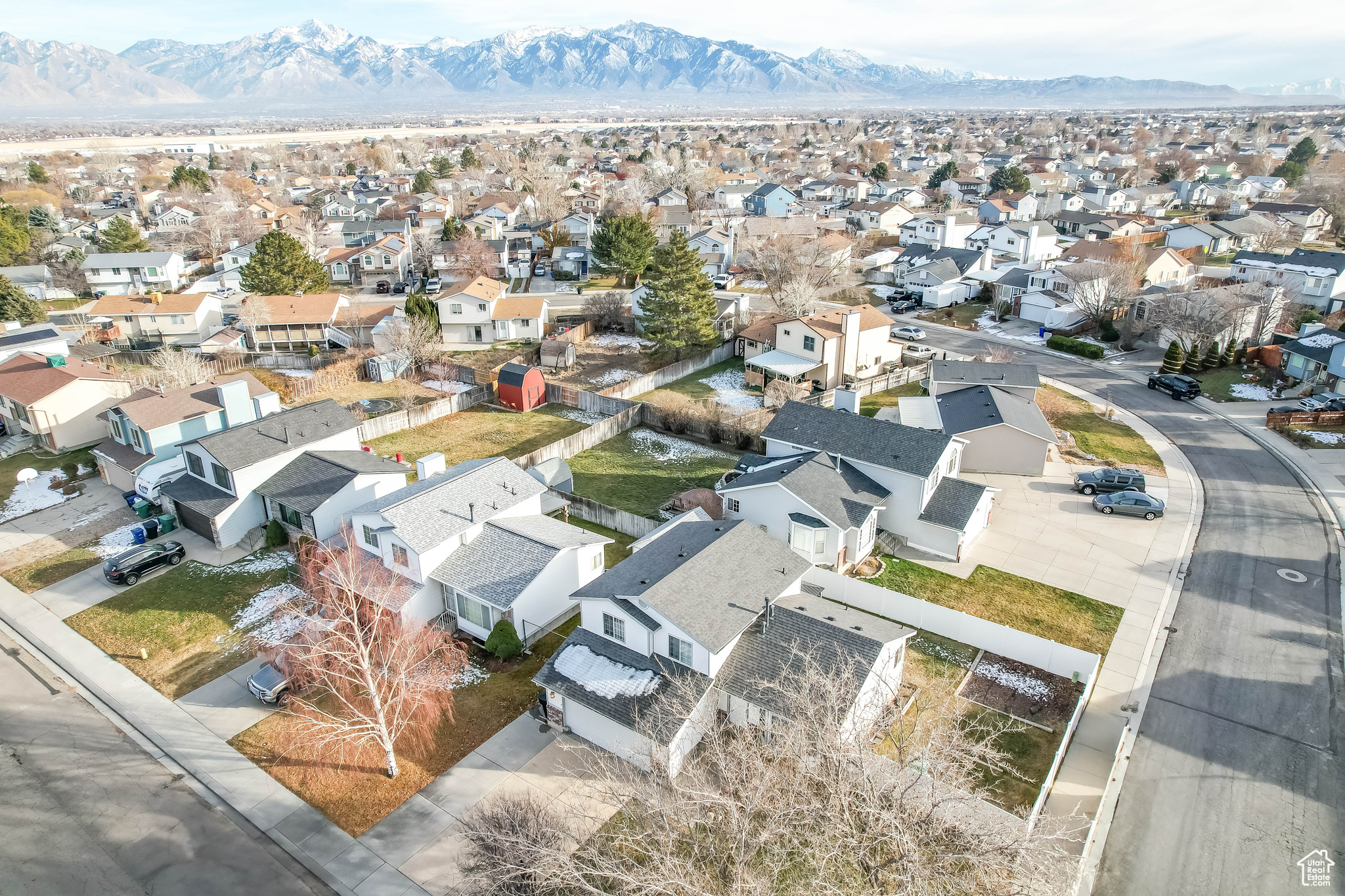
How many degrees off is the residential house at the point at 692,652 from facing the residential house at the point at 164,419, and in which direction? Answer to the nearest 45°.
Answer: approximately 90° to its right

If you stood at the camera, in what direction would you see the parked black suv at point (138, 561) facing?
facing away from the viewer and to the right of the viewer

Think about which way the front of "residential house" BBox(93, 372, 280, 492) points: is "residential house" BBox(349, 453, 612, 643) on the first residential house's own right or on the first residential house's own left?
on the first residential house's own left

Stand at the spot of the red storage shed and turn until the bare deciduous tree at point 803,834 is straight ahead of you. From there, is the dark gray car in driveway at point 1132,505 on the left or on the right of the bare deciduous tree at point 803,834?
left

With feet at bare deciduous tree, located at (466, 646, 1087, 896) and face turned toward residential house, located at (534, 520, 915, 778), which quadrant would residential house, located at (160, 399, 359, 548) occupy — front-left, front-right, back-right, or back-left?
front-left

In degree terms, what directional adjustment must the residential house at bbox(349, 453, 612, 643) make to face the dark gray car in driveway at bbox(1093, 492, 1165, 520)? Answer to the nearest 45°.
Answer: approximately 135° to its left

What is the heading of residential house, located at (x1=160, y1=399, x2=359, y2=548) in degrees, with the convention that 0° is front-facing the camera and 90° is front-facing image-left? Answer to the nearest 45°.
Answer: approximately 45°

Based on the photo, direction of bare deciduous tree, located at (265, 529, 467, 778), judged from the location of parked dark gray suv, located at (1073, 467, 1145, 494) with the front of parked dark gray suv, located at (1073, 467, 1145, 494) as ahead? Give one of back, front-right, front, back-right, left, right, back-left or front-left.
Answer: front-left

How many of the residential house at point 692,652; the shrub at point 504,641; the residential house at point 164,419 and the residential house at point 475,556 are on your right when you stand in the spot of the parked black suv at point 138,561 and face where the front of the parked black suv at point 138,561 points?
3

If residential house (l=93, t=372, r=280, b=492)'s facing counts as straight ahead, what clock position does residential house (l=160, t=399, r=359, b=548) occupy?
residential house (l=160, t=399, r=359, b=548) is roughly at 10 o'clock from residential house (l=93, t=372, r=280, b=492).

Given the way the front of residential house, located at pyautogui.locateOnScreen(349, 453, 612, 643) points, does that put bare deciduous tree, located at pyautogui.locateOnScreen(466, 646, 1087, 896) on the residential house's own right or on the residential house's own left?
on the residential house's own left

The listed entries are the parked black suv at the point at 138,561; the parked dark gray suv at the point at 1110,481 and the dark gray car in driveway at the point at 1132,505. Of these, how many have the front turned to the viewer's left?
2

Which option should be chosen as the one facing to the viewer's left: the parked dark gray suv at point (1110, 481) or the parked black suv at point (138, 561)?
the parked dark gray suv at point (1110, 481)

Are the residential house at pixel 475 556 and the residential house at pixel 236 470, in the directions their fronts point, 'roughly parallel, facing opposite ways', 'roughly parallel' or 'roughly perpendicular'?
roughly parallel

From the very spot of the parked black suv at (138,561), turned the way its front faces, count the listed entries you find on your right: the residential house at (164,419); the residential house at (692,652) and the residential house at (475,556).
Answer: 2

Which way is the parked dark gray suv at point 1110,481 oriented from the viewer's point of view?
to the viewer's left

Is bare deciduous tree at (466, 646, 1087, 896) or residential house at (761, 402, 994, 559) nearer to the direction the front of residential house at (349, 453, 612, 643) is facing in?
the bare deciduous tree

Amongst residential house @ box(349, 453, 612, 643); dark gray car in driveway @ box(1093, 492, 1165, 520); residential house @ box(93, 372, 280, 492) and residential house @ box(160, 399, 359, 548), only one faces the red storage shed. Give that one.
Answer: the dark gray car in driveway
